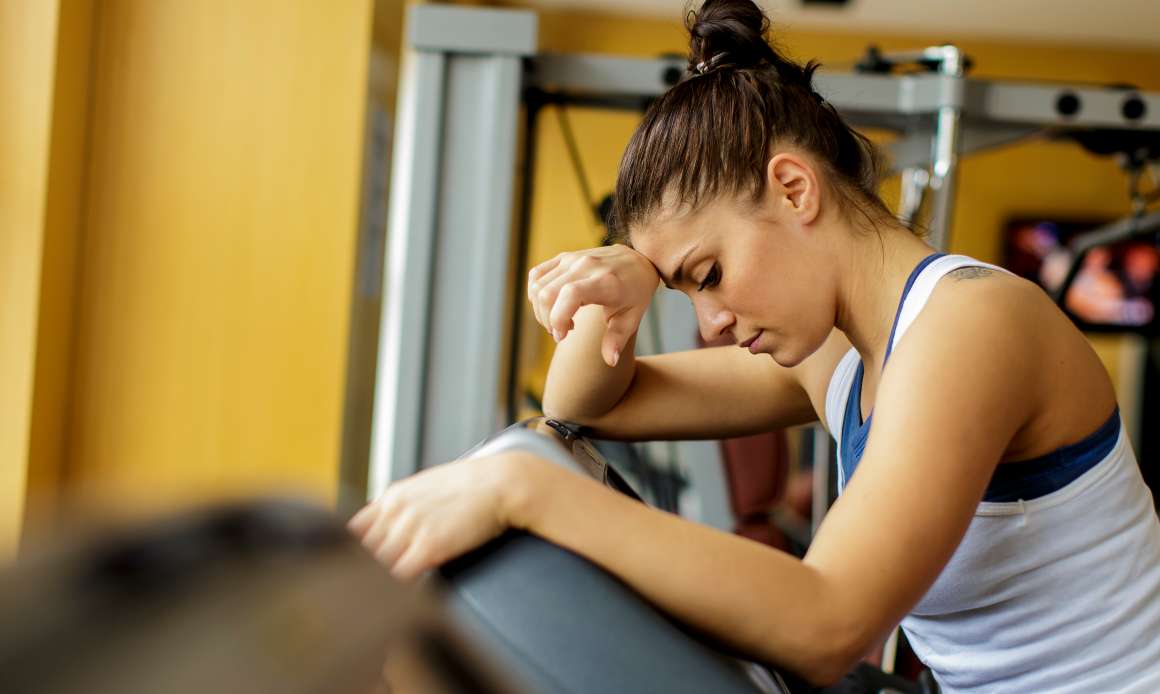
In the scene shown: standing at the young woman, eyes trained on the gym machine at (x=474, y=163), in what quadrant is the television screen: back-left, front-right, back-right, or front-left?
front-right

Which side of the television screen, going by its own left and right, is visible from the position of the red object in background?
front

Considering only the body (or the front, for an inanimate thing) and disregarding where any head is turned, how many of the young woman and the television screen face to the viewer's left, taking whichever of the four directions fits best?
1

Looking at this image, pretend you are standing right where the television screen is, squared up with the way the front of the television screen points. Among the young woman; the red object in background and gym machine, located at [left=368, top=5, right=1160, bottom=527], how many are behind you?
0

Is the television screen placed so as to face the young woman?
yes

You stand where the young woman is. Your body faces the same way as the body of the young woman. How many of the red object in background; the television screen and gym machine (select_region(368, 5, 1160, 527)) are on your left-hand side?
0

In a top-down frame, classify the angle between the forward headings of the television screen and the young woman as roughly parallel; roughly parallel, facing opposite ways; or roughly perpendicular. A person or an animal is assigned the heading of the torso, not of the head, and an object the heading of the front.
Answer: roughly perpendicular

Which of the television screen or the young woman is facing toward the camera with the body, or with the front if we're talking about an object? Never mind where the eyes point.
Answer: the television screen

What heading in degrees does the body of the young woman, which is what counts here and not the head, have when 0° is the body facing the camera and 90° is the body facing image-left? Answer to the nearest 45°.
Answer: approximately 90°

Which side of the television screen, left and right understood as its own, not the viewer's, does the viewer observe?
front

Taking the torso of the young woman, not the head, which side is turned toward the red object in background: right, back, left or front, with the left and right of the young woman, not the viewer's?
right
